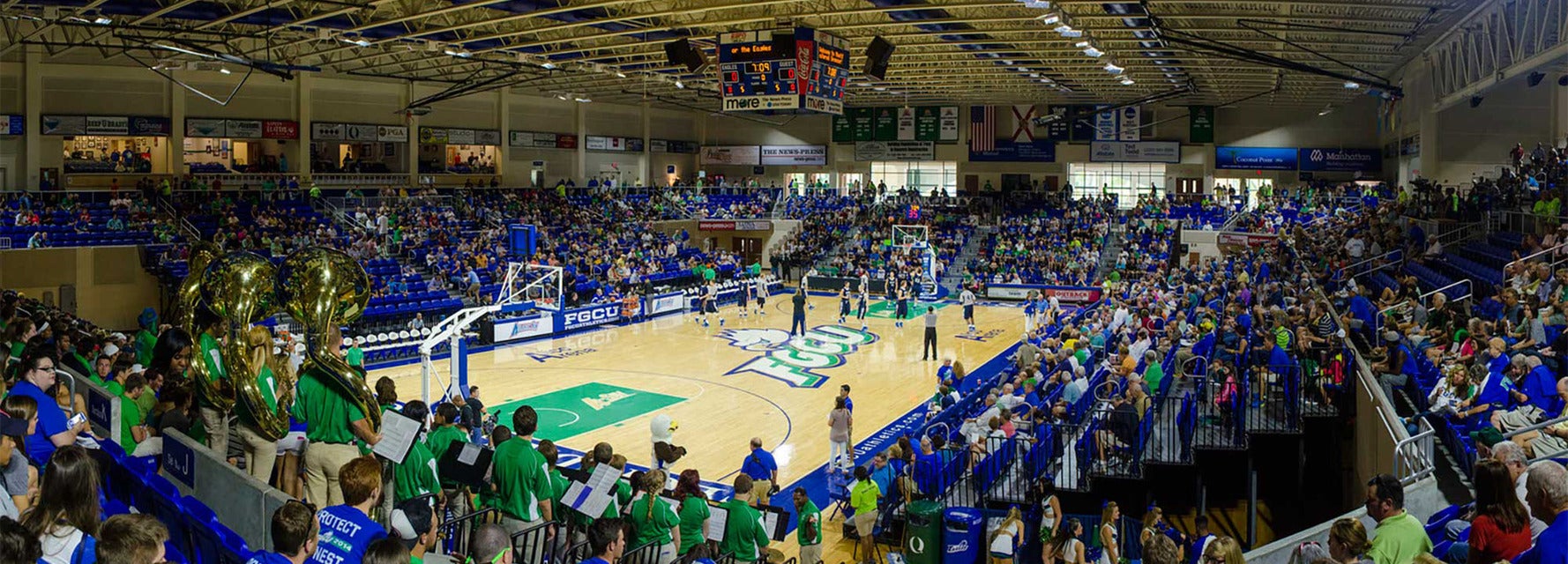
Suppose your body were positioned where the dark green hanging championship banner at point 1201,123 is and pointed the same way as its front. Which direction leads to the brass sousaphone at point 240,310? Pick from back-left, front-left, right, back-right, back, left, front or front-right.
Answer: front

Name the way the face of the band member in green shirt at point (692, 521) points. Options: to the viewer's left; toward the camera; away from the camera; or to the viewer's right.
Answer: away from the camera

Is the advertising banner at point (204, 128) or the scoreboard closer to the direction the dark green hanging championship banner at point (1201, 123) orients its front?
the scoreboard

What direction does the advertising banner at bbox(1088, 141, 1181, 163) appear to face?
toward the camera

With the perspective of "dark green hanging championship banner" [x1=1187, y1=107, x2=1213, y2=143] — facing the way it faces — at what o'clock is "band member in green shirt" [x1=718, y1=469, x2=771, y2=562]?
The band member in green shirt is roughly at 12 o'clock from the dark green hanging championship banner.

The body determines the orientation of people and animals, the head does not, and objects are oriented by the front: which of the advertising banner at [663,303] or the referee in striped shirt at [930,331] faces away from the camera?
the referee in striped shirt

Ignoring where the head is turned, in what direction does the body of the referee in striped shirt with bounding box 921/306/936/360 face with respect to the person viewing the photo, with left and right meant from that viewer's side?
facing away from the viewer

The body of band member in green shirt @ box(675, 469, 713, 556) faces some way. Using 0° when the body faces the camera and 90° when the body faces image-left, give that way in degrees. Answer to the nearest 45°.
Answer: approximately 225°

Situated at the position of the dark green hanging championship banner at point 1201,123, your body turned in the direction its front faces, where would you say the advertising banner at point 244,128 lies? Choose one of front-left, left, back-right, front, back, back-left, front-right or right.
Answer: front-right

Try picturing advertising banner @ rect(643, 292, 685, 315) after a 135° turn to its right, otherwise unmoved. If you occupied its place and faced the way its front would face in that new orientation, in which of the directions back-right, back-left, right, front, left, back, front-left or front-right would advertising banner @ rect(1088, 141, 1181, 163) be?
back-right

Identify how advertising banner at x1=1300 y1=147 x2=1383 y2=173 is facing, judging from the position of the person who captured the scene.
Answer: facing the viewer

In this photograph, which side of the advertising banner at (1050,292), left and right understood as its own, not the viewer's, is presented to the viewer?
front

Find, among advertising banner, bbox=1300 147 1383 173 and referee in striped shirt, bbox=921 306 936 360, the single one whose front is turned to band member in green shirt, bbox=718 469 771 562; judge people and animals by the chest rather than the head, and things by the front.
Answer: the advertising banner

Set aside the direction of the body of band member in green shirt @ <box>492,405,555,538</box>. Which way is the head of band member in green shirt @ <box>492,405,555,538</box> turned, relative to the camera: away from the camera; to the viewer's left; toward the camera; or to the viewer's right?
away from the camera

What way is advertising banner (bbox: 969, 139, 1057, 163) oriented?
toward the camera
